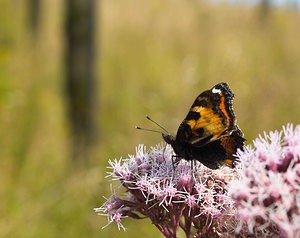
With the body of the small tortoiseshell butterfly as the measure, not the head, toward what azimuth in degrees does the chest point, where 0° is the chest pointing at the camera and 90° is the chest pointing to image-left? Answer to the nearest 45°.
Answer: approximately 90°
